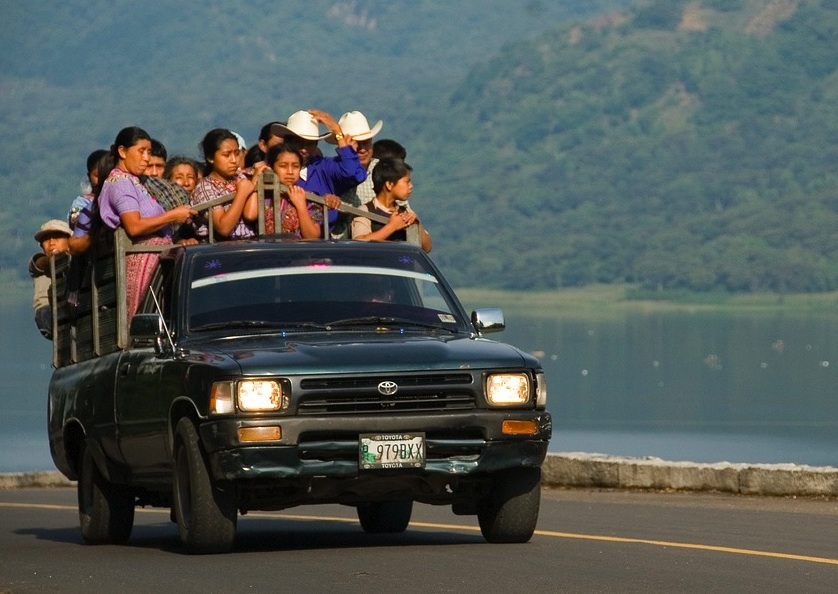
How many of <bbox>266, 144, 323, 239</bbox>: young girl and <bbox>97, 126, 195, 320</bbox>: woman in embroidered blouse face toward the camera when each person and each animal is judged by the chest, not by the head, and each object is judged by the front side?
1

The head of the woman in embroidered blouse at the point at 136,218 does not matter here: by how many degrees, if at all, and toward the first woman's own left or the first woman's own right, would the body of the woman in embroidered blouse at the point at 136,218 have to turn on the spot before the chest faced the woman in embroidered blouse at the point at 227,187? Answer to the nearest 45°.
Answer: approximately 45° to the first woman's own left

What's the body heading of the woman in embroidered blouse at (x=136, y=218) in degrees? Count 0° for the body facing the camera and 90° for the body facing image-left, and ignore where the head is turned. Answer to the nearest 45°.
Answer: approximately 270°

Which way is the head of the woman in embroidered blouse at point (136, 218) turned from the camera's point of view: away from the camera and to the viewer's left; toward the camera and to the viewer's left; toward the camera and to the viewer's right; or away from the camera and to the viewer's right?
toward the camera and to the viewer's right

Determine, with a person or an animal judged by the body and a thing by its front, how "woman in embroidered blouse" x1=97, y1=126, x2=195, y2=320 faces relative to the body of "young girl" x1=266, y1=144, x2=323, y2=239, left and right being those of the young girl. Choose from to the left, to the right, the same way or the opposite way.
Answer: to the left

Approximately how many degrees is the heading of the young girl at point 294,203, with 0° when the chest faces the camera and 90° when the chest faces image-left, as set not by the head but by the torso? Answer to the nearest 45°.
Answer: approximately 0°

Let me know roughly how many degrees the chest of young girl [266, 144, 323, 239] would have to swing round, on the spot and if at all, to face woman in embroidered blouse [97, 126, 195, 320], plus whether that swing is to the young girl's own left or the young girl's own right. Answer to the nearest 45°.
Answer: approximately 90° to the young girl's own right

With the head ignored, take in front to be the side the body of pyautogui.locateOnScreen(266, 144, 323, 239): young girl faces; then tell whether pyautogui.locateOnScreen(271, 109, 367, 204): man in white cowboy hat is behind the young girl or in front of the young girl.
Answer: behind
